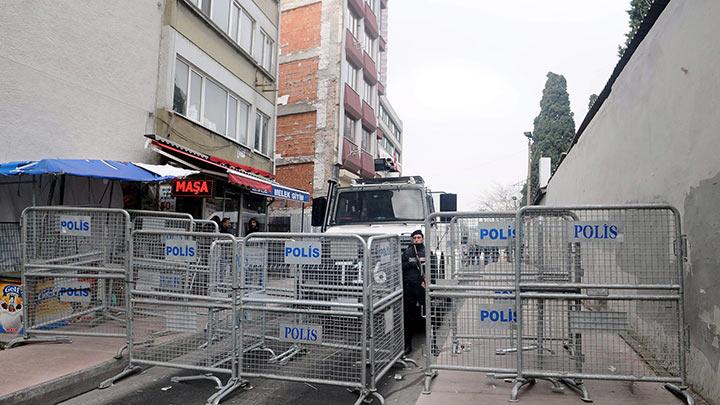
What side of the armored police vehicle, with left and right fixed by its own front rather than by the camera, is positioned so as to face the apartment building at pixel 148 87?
right

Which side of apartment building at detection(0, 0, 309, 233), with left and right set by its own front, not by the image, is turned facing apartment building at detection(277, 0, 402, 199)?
left

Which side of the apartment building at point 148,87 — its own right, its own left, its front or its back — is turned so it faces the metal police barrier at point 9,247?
right

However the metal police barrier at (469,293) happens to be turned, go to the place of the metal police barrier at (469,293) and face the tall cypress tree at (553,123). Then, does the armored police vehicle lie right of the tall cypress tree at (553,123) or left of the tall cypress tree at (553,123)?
left

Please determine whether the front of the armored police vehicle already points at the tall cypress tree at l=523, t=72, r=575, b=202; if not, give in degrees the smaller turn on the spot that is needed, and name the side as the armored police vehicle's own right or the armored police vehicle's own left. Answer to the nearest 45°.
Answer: approximately 135° to the armored police vehicle's own left

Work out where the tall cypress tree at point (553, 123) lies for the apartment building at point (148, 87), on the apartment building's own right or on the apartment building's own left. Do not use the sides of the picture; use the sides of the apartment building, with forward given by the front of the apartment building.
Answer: on the apartment building's own left

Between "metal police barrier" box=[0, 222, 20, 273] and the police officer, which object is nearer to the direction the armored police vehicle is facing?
the police officer

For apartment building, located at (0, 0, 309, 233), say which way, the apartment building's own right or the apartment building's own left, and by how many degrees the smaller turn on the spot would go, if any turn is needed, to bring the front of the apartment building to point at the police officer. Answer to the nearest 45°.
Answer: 0° — it already faces them

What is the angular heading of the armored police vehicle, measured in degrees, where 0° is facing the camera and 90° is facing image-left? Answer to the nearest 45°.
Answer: approximately 0°

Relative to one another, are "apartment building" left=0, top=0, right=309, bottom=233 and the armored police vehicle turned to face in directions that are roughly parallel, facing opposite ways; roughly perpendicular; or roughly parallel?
roughly perpendicular

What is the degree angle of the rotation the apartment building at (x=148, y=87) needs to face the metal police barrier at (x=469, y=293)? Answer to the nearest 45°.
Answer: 0° — it already faces it

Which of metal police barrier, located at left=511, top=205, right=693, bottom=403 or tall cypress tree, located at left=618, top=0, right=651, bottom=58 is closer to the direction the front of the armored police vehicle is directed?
the metal police barrier

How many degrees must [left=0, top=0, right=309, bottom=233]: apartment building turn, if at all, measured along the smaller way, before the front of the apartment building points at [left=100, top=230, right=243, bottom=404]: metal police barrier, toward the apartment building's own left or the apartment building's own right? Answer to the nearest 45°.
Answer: approximately 45° to the apartment building's own right

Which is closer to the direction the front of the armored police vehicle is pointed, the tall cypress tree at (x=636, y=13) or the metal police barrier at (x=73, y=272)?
the metal police barrier
